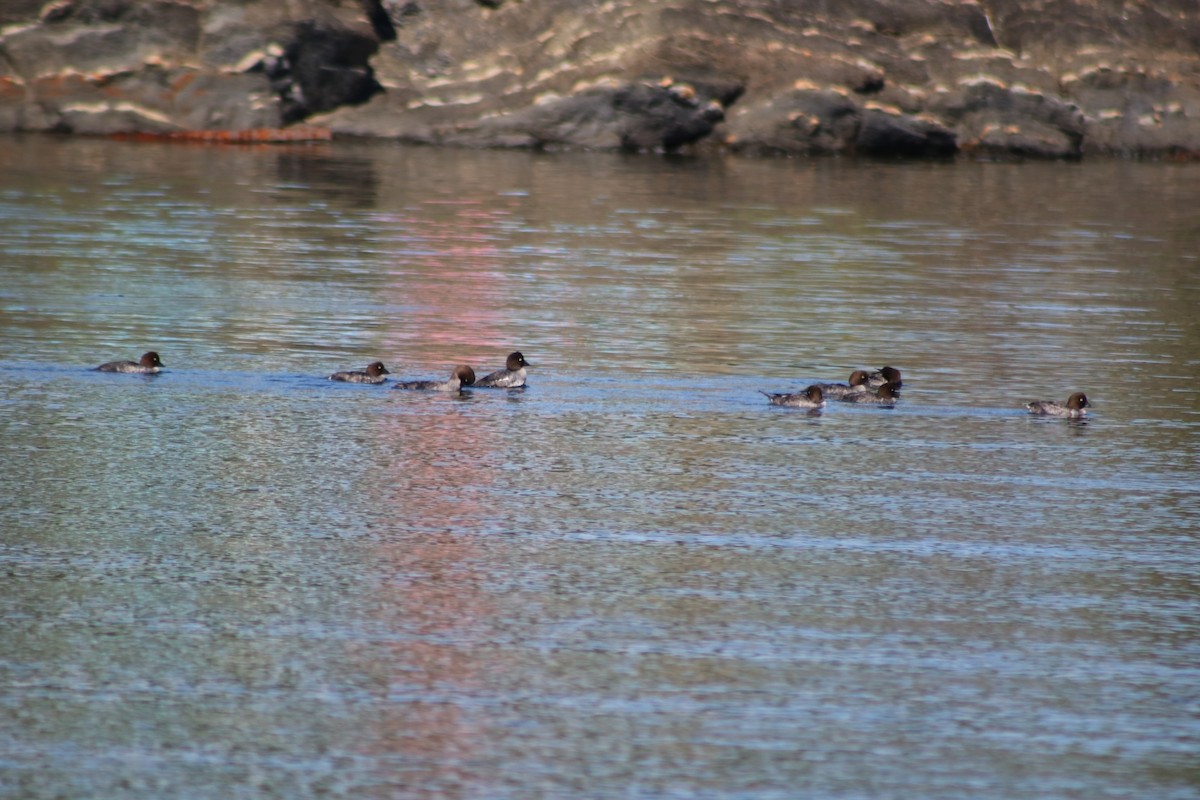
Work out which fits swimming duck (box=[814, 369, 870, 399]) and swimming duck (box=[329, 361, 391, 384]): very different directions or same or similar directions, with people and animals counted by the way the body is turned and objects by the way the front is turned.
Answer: same or similar directions

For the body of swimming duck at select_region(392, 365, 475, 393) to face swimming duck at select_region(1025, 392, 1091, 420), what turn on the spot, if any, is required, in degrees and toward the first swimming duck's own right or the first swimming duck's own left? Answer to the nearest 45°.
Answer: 0° — it already faces it

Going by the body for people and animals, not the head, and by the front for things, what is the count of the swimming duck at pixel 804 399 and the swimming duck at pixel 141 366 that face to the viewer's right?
2

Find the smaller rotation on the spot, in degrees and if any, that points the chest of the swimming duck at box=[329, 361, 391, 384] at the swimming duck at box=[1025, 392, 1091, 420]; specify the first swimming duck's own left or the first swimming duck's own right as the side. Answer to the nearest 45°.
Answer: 0° — it already faces it

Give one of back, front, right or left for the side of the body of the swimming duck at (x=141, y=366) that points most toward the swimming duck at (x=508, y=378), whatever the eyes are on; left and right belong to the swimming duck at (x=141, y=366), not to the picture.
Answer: front

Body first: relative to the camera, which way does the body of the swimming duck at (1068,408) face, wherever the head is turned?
to the viewer's right

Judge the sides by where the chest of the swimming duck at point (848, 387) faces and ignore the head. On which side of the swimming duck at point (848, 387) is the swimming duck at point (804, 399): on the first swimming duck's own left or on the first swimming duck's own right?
on the first swimming duck's own right

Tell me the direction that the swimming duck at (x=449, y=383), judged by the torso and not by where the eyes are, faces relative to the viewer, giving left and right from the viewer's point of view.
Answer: facing to the right of the viewer

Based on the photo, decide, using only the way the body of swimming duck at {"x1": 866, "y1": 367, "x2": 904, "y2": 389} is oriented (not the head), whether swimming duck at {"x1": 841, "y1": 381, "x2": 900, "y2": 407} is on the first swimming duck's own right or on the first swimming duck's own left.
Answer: on the first swimming duck's own right

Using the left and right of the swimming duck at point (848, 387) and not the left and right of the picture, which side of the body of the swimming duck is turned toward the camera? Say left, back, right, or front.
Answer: right

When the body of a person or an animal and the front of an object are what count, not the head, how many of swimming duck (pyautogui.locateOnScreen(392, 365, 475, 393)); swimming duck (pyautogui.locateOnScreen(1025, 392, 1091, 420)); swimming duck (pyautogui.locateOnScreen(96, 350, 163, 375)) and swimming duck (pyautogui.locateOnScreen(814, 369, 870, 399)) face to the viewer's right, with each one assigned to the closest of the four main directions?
4

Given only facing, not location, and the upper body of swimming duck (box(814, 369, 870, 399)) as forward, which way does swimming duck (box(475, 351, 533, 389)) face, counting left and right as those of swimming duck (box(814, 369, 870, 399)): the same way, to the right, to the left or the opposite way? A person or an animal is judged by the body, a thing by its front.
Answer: the same way

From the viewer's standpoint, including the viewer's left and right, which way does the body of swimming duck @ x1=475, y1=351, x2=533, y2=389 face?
facing to the right of the viewer

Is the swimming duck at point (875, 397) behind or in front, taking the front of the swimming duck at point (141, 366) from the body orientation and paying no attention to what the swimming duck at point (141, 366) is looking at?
in front

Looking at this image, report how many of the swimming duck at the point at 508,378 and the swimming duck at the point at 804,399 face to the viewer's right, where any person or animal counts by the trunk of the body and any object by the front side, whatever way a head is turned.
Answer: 2

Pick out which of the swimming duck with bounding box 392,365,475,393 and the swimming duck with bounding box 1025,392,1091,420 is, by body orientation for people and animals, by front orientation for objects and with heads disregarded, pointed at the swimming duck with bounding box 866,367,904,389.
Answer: the swimming duck with bounding box 392,365,475,393

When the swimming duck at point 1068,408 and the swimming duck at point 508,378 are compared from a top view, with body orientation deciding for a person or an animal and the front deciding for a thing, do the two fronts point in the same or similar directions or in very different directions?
same or similar directions

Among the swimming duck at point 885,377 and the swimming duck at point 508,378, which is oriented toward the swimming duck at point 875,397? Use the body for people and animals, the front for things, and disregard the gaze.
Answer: the swimming duck at point 508,378

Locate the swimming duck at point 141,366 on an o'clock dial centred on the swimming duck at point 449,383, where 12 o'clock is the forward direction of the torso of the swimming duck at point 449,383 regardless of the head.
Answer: the swimming duck at point 141,366 is roughly at 6 o'clock from the swimming duck at point 449,383.

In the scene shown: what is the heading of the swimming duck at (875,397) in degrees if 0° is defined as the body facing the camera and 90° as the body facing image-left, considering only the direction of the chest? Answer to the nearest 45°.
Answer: approximately 270°

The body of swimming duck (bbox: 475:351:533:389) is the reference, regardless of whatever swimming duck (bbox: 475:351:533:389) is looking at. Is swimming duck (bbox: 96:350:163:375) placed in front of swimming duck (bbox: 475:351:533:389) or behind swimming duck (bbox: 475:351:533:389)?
behind

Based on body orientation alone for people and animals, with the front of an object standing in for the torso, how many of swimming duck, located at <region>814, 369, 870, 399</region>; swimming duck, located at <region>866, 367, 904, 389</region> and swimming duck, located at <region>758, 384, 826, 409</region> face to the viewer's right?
3
